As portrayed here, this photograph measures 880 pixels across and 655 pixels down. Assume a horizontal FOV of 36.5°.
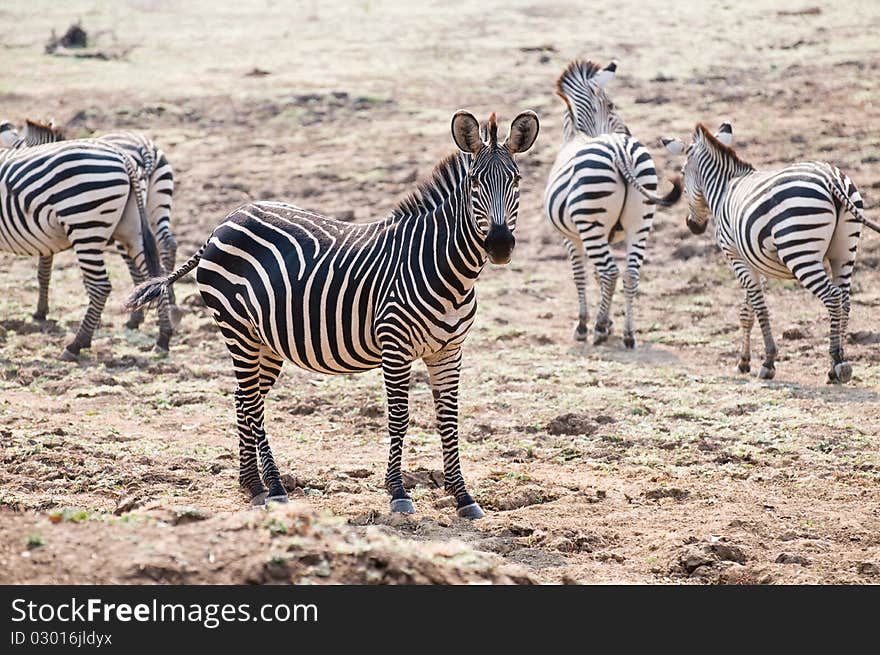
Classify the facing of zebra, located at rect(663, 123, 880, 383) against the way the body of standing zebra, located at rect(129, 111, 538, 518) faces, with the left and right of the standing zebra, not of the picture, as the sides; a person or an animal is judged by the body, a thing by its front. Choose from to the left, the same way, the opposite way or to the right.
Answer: the opposite way

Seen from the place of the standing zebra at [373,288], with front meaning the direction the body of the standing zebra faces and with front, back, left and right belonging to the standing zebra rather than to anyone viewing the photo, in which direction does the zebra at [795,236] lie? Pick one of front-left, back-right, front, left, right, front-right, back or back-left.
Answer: left

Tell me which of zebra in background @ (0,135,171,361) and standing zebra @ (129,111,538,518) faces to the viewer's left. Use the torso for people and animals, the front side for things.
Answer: the zebra in background

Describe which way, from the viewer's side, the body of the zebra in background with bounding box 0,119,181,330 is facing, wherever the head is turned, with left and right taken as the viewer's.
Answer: facing away from the viewer and to the left of the viewer

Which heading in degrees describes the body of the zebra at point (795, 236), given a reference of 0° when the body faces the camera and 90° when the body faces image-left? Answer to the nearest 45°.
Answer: approximately 135°

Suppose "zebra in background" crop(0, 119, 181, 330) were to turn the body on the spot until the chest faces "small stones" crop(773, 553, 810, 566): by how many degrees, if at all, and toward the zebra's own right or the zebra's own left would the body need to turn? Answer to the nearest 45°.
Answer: approximately 135° to the zebra's own left

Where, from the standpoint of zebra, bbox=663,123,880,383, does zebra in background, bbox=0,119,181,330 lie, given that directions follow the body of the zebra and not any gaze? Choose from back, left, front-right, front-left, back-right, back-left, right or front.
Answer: front-left

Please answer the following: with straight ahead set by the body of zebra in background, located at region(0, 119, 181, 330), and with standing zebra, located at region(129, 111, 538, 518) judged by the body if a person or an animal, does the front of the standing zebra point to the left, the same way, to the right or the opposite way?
the opposite way

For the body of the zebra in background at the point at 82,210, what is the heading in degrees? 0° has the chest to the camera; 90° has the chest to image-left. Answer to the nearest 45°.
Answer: approximately 90°

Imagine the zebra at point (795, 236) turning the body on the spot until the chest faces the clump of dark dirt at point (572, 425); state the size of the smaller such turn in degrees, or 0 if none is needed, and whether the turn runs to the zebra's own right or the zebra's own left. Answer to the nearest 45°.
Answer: approximately 90° to the zebra's own left

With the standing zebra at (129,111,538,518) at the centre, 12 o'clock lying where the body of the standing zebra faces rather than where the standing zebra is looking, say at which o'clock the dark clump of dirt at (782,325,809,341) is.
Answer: The dark clump of dirt is roughly at 9 o'clock from the standing zebra.
